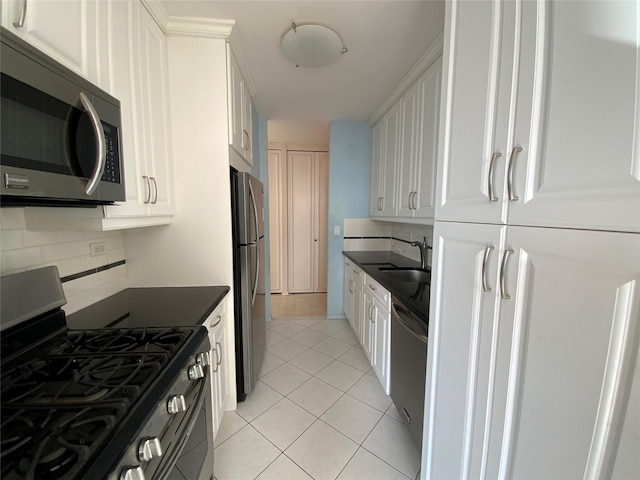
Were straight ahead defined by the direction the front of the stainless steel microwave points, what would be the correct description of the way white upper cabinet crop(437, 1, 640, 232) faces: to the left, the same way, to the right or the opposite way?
the opposite way

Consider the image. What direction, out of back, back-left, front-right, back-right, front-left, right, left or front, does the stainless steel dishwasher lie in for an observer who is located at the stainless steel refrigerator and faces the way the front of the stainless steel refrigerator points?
front-right

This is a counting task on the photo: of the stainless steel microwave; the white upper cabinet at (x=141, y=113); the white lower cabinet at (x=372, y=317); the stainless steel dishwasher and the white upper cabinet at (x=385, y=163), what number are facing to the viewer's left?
3

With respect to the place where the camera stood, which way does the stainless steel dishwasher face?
facing to the left of the viewer

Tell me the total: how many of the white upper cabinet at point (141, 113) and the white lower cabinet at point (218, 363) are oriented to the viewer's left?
0

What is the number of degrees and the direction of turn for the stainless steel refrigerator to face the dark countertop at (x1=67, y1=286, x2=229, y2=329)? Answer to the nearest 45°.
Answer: approximately 135° to its right

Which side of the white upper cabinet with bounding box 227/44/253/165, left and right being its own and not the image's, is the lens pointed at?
right

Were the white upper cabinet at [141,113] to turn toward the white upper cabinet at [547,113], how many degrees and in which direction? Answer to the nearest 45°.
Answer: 0° — it already faces it

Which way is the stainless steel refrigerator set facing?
to the viewer's right

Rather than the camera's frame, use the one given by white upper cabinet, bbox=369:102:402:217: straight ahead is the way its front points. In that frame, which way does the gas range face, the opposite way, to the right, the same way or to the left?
the opposite way

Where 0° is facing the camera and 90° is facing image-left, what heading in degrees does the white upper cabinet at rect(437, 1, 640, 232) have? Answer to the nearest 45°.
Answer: approximately 45°

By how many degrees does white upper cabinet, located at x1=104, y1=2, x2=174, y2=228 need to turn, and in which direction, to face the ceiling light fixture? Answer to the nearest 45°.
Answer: approximately 45° to its left

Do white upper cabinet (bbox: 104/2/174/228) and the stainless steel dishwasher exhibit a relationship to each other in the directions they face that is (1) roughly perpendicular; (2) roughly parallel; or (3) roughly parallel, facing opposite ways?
roughly parallel, facing opposite ways

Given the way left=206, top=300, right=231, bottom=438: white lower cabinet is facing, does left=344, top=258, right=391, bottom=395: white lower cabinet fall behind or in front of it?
in front
